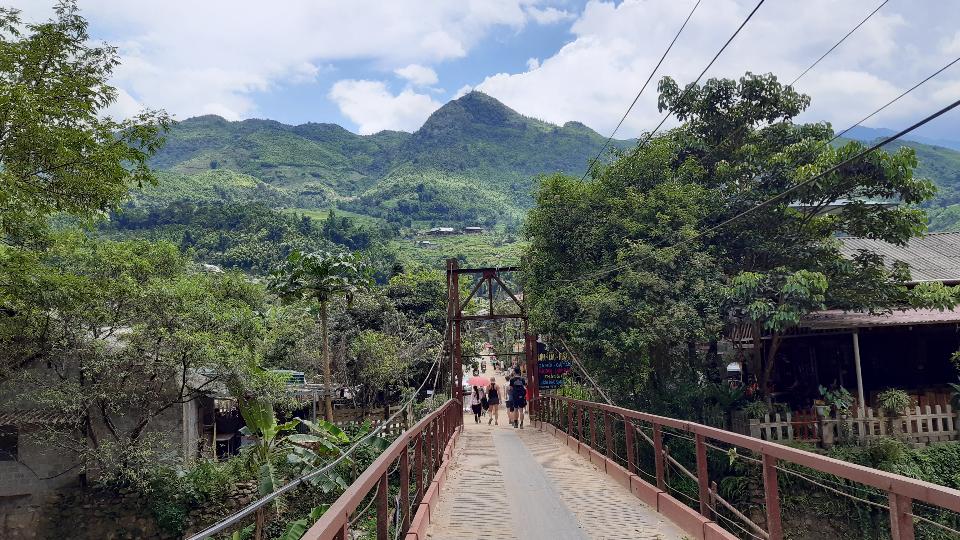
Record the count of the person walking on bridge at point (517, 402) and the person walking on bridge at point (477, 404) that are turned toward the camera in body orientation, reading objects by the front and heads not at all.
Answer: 0

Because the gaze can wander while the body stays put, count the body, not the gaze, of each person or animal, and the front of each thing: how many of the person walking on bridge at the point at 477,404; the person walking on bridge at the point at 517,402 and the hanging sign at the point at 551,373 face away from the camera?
2

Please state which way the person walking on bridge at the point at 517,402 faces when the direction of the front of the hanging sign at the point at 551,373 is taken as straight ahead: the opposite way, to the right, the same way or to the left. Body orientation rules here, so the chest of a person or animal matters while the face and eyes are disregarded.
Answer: the opposite way

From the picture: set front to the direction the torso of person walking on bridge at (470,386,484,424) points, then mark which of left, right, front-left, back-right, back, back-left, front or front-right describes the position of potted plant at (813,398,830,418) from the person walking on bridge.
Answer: back-right

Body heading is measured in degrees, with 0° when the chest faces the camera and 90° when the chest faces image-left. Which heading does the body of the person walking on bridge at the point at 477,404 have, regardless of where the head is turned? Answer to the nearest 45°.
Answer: approximately 180°

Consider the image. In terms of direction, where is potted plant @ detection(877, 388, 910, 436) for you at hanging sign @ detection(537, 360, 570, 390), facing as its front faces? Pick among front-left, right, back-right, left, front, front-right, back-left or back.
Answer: front-left

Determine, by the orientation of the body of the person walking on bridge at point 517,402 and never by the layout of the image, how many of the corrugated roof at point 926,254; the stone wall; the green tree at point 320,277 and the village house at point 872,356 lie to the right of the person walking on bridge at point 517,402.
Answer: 2

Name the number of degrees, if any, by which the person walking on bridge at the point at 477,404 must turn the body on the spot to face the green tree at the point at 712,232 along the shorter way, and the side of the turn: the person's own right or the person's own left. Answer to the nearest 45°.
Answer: approximately 135° to the person's own right

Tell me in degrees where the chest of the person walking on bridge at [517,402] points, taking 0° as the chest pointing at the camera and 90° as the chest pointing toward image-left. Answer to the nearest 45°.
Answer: approximately 180°

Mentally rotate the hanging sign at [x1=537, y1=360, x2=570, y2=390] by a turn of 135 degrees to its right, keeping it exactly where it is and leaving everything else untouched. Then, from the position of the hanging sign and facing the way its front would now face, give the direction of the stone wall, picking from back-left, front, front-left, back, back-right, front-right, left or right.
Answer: left

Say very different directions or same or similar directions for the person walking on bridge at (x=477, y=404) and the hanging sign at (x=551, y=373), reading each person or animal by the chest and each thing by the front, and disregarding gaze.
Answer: very different directions
